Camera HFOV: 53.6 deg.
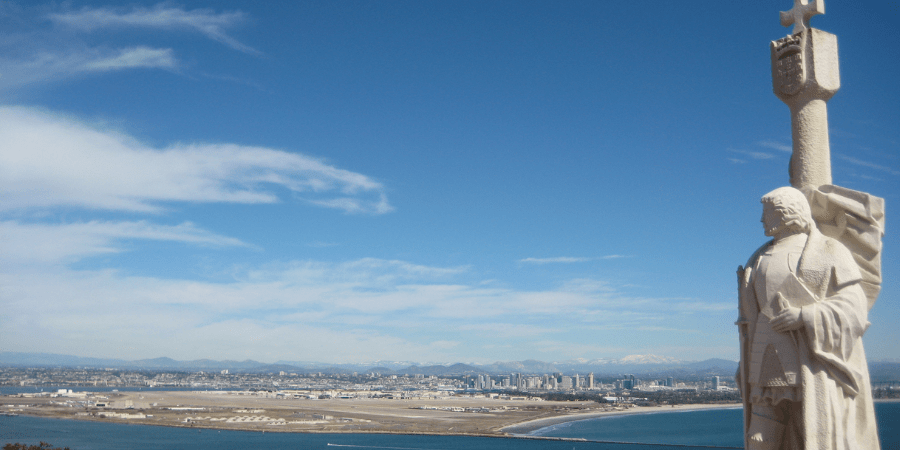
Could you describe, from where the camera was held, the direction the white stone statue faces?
facing the viewer and to the left of the viewer
